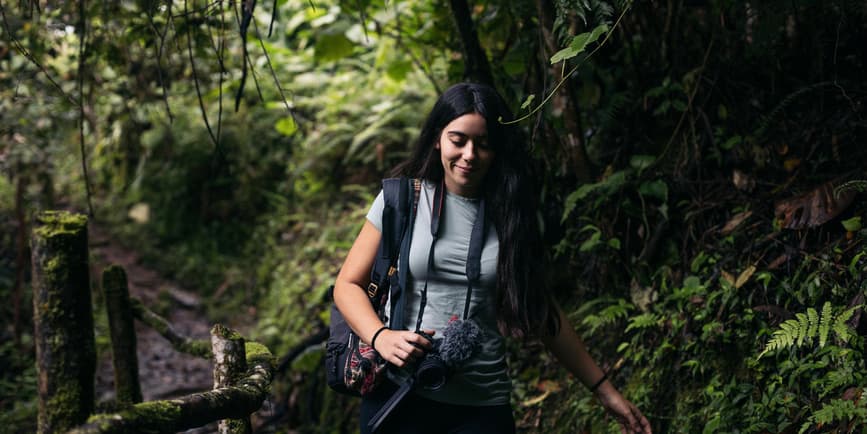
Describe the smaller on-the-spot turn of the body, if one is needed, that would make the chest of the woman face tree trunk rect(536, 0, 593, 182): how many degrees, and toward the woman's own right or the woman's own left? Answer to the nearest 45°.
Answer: approximately 180°

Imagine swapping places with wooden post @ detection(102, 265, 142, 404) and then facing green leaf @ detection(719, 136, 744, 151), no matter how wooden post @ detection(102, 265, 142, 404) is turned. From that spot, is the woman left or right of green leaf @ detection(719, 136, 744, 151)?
right

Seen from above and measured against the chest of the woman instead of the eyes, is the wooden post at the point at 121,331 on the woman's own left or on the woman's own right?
on the woman's own right

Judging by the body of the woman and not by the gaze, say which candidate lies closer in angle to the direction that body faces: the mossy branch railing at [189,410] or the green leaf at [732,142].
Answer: the mossy branch railing

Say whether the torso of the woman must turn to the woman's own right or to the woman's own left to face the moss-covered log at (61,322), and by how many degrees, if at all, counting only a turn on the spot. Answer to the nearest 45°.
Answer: approximately 45° to the woman's own right

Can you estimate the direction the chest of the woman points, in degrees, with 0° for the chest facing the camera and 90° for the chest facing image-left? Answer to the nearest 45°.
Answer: approximately 0°

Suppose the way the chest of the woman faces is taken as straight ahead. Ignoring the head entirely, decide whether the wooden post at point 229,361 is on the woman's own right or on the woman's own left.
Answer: on the woman's own right

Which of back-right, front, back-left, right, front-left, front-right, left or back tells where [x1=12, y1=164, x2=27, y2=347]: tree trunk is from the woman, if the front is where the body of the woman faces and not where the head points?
back-right

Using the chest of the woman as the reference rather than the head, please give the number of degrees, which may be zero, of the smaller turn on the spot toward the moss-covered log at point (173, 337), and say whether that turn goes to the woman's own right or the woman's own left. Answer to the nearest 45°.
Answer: approximately 135° to the woman's own right

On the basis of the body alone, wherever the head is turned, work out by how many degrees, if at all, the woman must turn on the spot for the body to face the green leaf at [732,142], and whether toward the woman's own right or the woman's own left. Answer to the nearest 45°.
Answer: approximately 135° to the woman's own left
